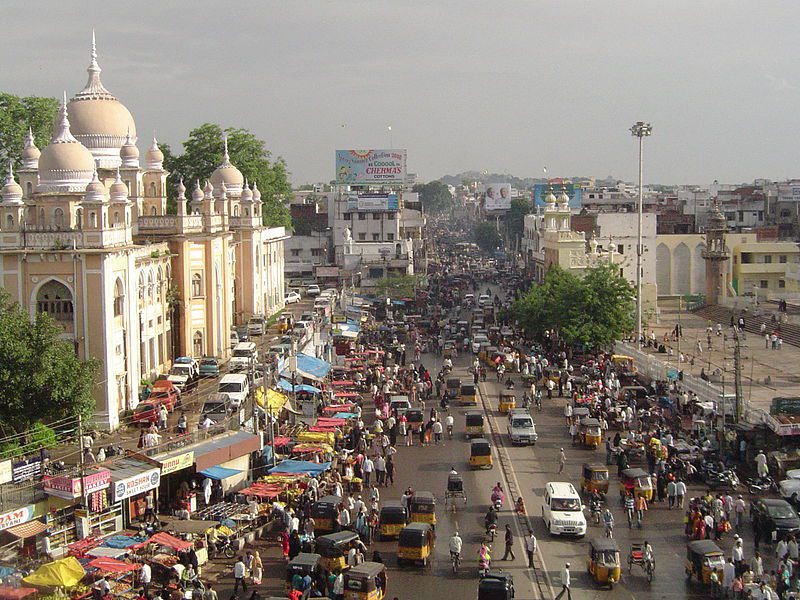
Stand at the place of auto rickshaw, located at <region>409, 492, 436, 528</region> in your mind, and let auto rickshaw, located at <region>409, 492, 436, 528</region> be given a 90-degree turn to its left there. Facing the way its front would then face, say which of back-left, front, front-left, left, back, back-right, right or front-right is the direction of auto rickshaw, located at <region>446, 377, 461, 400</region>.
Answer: right

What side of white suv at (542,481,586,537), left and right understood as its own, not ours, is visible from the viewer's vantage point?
front

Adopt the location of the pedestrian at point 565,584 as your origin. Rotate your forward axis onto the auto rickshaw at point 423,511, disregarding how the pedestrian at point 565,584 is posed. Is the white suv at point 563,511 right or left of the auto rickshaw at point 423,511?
right

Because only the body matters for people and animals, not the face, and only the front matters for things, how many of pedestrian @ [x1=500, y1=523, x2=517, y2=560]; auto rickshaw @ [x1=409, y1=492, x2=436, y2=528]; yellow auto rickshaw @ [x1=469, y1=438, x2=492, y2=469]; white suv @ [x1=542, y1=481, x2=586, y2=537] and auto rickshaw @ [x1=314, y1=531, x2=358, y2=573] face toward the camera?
1

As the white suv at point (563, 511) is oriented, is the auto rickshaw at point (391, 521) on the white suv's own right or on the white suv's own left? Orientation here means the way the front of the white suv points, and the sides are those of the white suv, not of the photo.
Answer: on the white suv's own right

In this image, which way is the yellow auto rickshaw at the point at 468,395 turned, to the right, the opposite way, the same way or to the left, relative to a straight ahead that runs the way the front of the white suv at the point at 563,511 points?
the opposite way

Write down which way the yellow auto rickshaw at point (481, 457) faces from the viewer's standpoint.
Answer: facing away from the viewer

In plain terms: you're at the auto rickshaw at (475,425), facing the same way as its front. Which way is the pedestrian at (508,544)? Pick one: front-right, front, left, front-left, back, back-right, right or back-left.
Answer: back

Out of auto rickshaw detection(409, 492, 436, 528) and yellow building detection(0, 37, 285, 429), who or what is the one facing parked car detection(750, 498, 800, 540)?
the yellow building

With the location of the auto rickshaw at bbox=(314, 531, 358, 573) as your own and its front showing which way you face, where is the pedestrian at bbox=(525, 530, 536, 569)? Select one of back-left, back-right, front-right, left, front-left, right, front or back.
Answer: front-right

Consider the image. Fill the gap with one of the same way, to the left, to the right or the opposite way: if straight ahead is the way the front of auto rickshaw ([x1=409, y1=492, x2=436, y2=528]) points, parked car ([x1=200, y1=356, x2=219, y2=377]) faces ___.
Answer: the opposite way

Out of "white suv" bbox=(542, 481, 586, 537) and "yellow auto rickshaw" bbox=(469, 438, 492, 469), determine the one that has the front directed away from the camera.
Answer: the yellow auto rickshaw

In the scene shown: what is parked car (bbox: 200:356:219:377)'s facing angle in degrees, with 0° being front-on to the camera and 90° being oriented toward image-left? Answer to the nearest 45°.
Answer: approximately 0°

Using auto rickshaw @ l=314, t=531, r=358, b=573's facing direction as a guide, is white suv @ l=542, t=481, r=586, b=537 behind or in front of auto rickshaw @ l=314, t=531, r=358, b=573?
in front

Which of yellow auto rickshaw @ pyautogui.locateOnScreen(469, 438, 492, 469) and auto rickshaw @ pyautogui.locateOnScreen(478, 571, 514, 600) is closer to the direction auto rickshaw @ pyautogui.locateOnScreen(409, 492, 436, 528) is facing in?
the yellow auto rickshaw

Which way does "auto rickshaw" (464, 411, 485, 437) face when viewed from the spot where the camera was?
facing away from the viewer

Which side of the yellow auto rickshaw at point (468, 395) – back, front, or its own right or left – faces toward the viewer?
back
